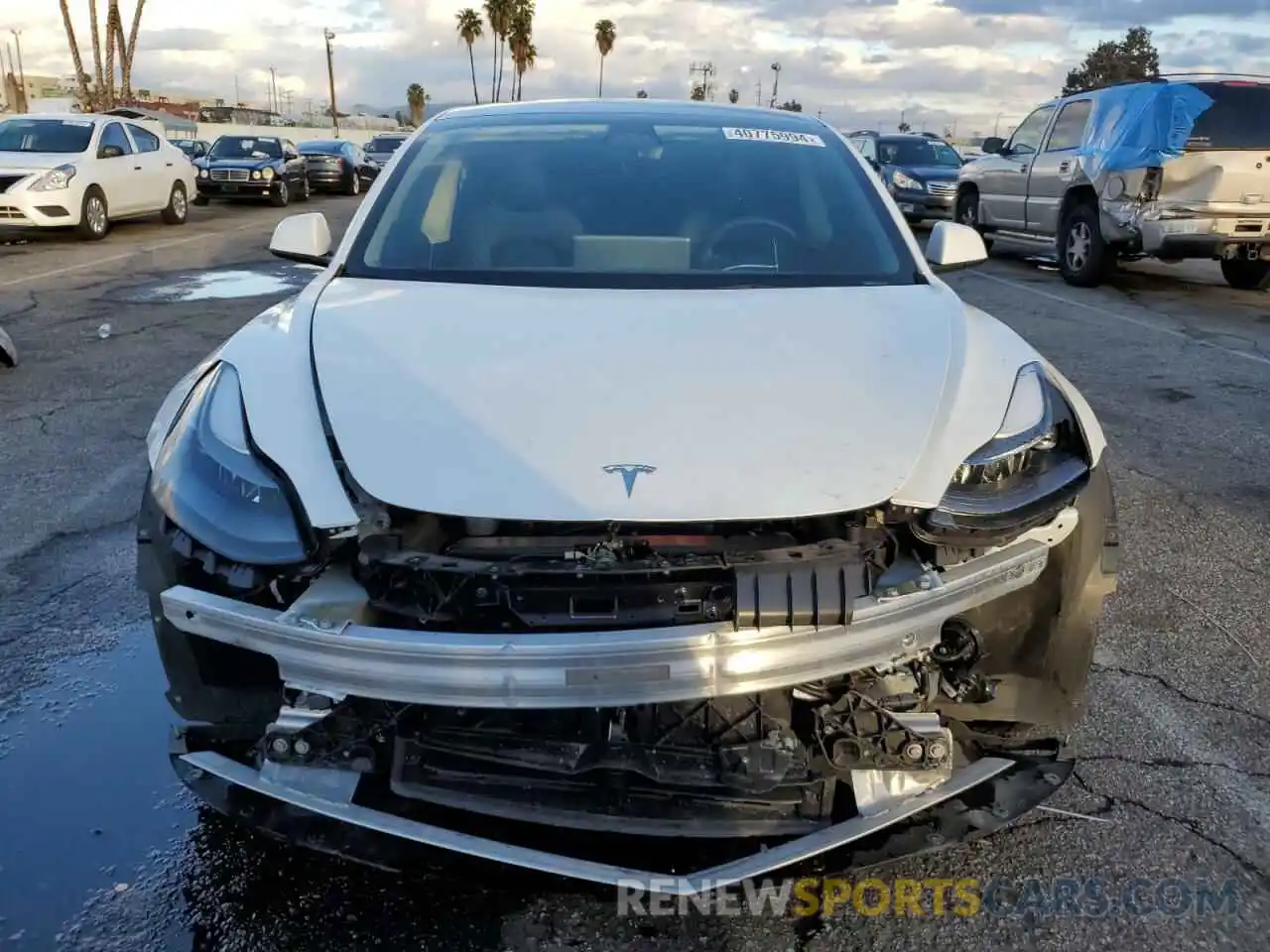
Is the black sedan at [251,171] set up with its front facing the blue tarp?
no

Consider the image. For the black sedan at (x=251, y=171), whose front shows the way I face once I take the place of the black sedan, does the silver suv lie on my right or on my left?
on my left

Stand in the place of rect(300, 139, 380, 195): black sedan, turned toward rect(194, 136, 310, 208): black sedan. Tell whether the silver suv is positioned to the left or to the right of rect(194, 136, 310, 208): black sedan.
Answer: left

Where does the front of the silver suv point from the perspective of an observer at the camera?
facing away from the viewer and to the left of the viewer

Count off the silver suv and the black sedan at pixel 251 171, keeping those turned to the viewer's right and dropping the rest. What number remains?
0

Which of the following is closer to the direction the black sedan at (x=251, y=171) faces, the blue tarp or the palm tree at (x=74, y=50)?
the blue tarp

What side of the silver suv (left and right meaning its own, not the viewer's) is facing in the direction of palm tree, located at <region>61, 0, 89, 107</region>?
front

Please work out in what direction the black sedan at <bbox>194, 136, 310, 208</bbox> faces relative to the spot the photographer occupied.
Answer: facing the viewer and to the left of the viewer

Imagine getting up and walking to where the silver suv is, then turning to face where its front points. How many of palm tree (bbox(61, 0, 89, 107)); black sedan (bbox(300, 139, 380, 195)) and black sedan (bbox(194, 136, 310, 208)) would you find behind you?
0

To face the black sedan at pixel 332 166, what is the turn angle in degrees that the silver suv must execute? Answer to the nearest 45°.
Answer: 0° — it already faces it
